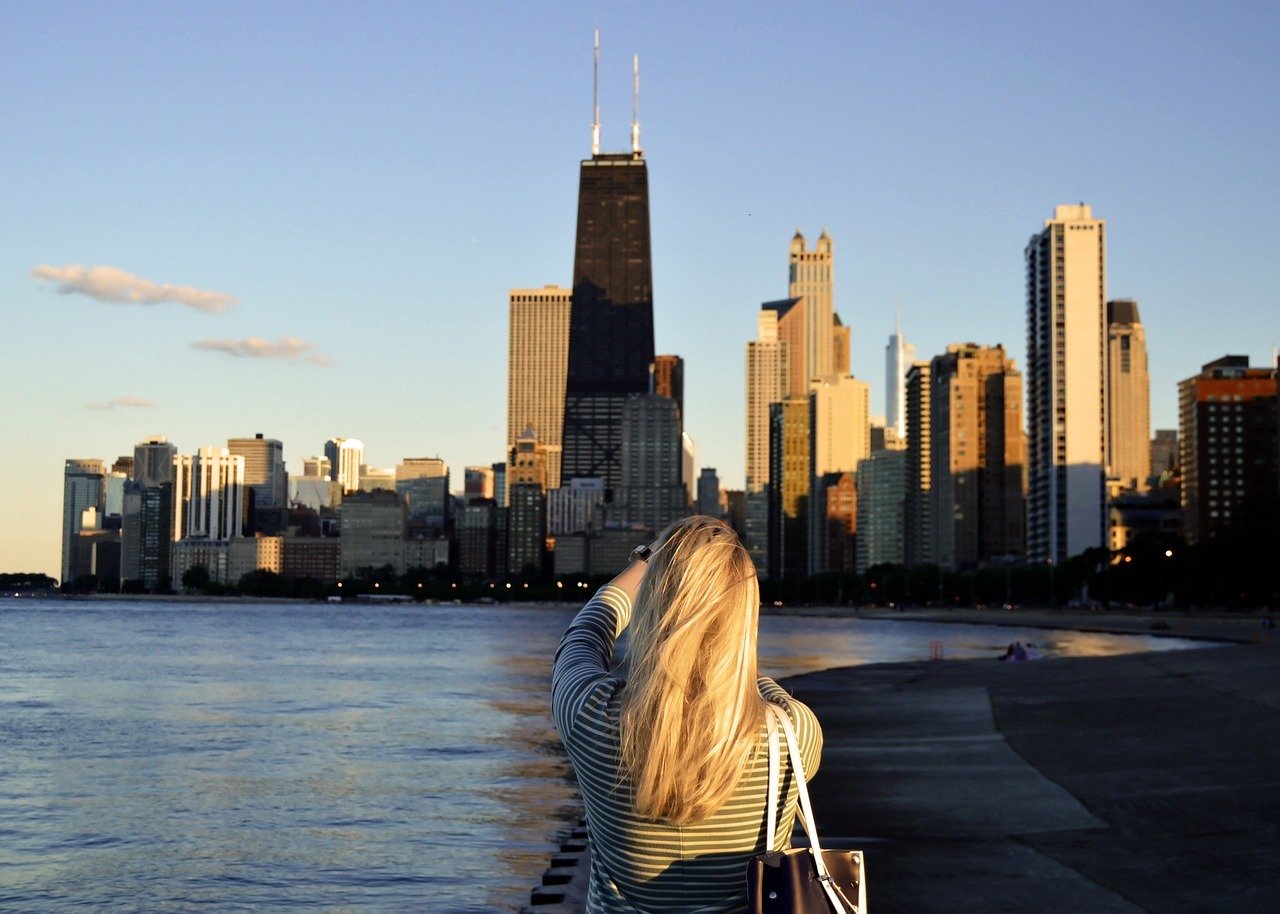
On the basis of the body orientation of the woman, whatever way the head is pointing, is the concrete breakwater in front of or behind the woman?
in front

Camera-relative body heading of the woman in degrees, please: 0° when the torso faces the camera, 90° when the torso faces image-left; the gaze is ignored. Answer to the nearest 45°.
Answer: approximately 180°

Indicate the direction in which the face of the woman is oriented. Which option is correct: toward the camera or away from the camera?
away from the camera
